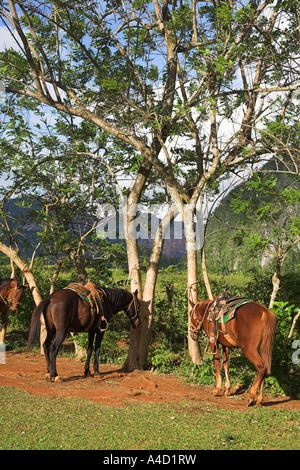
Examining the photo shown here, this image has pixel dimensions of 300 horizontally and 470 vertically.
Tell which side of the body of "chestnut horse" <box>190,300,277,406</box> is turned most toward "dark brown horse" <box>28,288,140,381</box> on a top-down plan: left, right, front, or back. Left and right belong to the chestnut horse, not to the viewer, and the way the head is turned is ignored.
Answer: front

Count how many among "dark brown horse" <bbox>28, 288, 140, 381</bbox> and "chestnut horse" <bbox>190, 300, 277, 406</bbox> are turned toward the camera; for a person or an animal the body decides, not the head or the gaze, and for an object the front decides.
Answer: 0

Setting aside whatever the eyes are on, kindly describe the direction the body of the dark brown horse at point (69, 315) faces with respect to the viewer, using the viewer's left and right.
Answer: facing away from the viewer and to the right of the viewer

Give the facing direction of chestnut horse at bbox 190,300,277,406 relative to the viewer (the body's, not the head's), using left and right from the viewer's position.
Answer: facing away from the viewer and to the left of the viewer

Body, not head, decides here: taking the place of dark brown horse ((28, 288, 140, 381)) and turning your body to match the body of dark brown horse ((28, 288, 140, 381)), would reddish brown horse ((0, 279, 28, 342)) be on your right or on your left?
on your left

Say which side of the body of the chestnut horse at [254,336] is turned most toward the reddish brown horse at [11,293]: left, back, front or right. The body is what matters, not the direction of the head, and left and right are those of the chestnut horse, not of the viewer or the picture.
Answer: front
